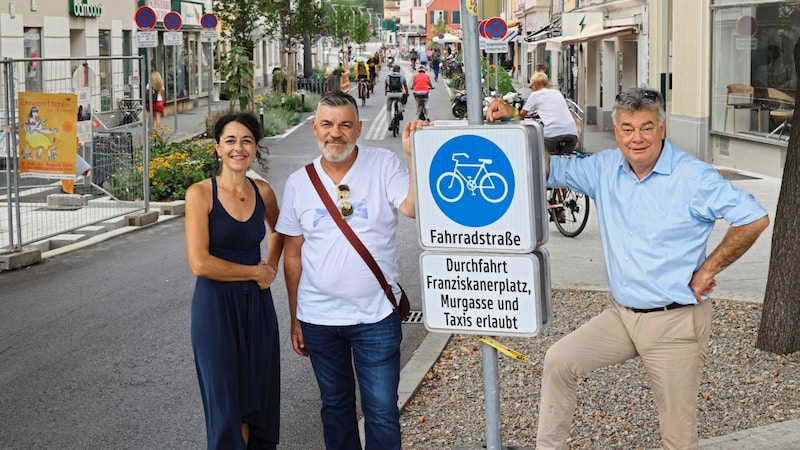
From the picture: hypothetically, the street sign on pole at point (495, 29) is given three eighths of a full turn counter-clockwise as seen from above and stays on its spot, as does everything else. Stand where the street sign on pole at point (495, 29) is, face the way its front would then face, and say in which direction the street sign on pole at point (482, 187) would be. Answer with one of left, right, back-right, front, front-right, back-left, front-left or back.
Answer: back-right

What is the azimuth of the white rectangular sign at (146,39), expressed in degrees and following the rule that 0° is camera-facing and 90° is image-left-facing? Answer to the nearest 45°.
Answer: approximately 0°

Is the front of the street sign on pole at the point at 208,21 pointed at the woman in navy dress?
yes

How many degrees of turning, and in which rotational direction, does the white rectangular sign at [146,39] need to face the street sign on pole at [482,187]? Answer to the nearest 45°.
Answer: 0° — it already faces it

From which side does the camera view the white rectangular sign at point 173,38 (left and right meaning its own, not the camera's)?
front

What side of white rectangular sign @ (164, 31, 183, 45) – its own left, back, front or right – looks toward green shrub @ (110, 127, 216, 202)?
front

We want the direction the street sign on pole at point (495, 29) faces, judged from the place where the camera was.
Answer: facing the viewer

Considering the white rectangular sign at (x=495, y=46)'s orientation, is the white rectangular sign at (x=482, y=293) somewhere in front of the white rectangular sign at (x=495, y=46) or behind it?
in front

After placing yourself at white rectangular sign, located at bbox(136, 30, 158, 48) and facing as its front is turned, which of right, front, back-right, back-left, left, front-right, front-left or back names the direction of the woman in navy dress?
front

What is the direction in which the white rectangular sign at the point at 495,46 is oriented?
toward the camera

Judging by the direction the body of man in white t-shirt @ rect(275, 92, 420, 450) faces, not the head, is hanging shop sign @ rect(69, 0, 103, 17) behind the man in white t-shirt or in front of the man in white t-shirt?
behind
